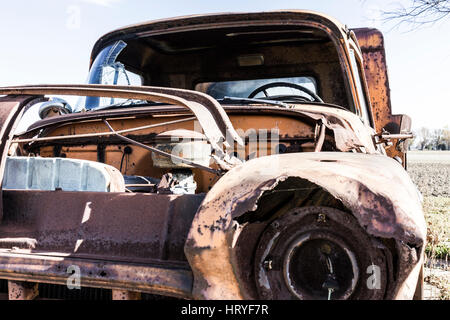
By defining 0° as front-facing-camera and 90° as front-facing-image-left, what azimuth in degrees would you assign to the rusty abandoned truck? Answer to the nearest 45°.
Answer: approximately 0°
